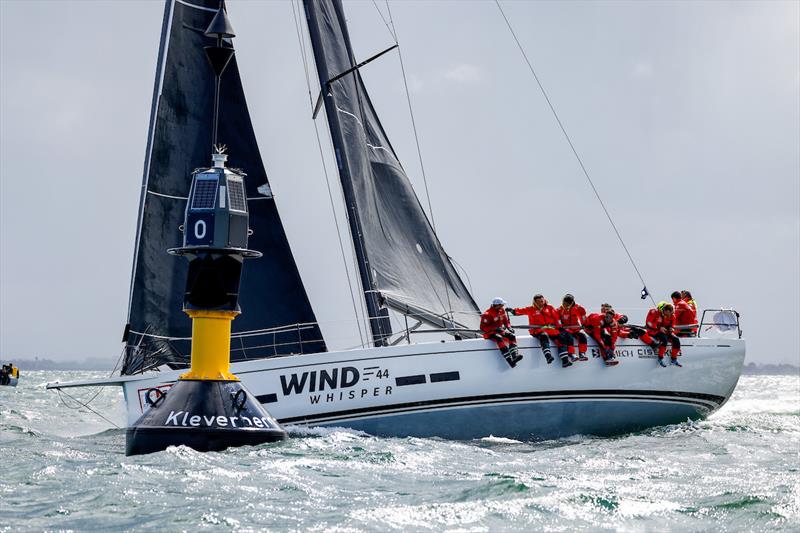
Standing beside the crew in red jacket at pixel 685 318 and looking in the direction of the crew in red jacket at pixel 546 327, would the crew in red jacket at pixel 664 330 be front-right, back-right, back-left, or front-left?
front-left

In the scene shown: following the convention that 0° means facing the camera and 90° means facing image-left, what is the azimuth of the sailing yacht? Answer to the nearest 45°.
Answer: approximately 90°

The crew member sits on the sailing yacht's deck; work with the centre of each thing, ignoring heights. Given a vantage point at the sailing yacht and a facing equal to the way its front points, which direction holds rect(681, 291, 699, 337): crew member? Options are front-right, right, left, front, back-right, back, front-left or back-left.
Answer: back

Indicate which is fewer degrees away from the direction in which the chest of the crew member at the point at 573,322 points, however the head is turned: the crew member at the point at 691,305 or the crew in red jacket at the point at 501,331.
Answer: the crew in red jacket

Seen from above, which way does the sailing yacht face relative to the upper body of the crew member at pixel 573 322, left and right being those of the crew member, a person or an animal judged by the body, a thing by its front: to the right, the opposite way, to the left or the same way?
to the right

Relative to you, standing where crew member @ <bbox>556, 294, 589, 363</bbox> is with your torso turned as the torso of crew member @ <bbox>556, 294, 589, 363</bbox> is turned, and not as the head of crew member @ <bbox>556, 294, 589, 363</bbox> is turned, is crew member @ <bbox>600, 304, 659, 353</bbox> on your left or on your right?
on your left

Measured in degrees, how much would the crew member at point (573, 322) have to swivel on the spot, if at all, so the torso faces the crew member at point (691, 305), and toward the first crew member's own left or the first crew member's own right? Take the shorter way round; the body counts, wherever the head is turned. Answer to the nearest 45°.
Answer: approximately 135° to the first crew member's own left

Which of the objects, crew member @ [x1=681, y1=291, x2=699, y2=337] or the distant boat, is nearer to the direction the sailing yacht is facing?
the distant boat

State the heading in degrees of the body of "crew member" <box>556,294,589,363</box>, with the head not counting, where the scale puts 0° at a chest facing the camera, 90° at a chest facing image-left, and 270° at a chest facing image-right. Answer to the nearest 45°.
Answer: approximately 0°

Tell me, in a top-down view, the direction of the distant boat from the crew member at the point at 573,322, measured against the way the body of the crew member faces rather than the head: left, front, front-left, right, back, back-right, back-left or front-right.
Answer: back-right
